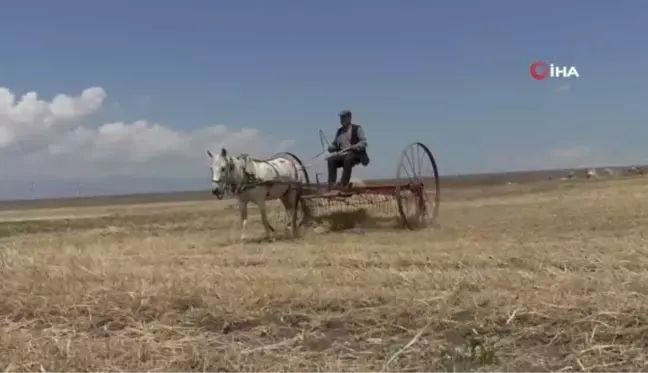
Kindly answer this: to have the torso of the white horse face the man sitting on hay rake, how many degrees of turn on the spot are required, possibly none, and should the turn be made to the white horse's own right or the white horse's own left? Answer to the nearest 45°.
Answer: approximately 135° to the white horse's own left

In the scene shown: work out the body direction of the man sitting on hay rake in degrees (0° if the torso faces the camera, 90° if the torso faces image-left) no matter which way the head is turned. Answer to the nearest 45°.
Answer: approximately 45°

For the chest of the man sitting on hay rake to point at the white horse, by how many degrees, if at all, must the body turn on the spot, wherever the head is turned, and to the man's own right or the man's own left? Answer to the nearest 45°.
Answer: approximately 45° to the man's own right

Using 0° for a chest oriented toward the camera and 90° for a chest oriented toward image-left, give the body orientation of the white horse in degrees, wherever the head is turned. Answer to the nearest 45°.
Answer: approximately 45°
